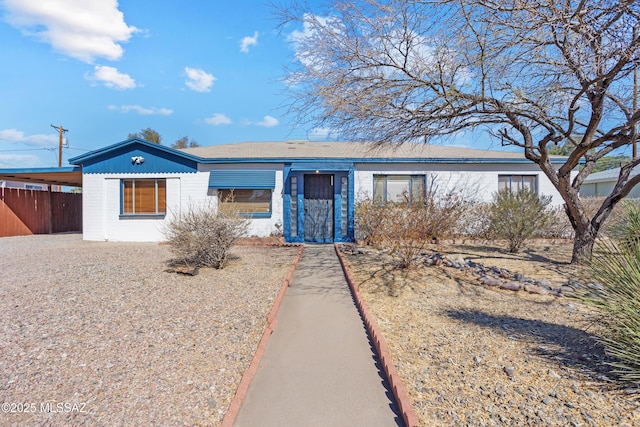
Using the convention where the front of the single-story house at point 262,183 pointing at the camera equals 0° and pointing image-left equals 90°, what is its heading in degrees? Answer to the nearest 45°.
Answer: approximately 0°

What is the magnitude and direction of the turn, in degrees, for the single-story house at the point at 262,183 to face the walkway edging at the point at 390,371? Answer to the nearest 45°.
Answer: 0° — it already faces it

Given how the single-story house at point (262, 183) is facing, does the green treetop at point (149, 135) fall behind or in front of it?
behind

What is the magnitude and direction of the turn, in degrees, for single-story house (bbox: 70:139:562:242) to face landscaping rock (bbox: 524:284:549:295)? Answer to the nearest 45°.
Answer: approximately 45° to its left

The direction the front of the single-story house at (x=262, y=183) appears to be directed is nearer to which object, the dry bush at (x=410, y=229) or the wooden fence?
the dry bush

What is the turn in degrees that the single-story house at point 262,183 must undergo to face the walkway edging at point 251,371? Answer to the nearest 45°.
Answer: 0° — it already faces it

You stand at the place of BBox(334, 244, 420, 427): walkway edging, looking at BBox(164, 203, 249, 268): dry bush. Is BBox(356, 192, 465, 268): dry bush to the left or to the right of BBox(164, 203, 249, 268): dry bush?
right

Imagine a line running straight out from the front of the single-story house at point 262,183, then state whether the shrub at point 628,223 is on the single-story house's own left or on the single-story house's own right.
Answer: on the single-story house's own left

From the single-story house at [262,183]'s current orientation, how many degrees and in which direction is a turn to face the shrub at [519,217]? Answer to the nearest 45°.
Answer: approximately 90° to its left

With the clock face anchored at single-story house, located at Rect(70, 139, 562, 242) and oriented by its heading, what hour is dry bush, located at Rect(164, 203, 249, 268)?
The dry bush is roughly at 12 o'clock from the single-story house.

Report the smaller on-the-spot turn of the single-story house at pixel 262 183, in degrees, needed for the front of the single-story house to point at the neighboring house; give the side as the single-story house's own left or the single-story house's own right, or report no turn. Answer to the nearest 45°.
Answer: approximately 135° to the single-story house's own left
